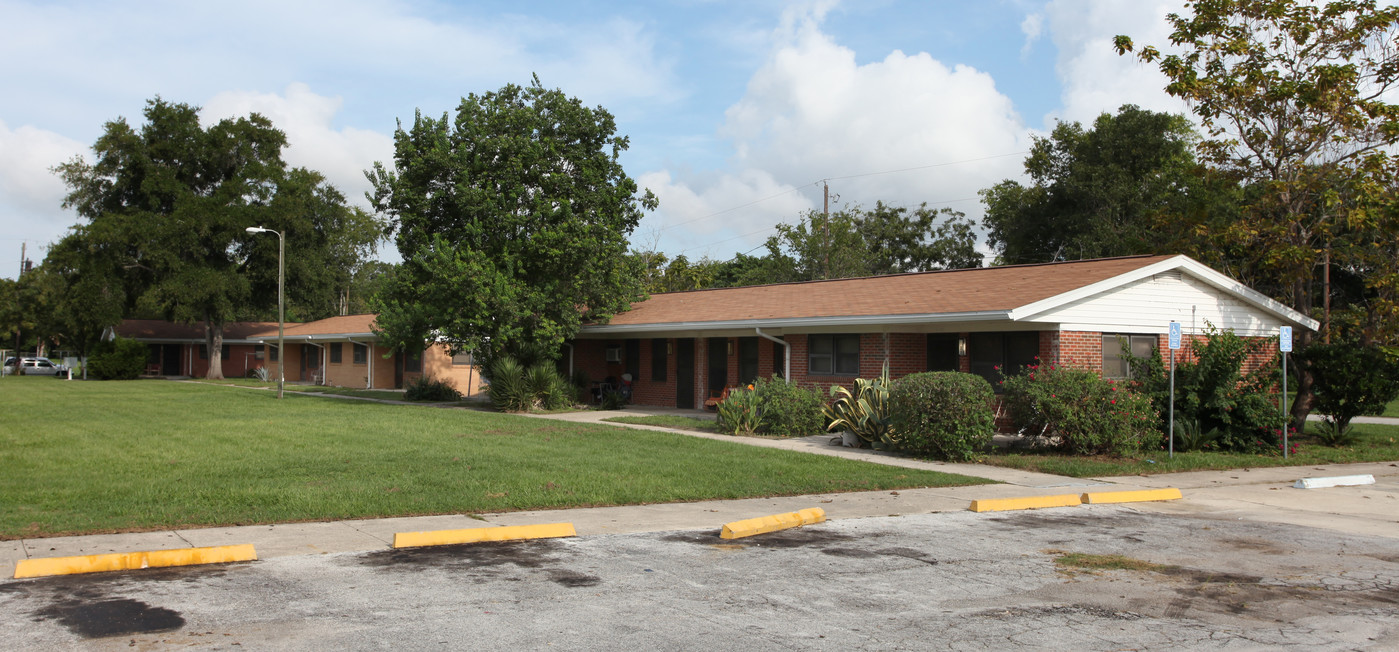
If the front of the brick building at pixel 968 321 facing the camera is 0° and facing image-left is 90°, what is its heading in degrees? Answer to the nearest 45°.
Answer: approximately 45°

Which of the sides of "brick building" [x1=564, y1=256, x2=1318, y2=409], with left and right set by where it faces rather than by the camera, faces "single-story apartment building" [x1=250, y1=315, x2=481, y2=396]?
right

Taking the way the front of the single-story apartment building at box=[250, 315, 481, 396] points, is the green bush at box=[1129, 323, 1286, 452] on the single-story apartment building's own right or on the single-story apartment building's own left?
on the single-story apartment building's own left

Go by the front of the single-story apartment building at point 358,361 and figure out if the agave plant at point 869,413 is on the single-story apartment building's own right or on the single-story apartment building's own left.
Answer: on the single-story apartment building's own left

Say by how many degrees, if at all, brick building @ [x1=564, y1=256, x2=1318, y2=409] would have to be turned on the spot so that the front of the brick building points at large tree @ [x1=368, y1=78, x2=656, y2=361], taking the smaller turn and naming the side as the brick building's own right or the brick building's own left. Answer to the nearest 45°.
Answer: approximately 45° to the brick building's own right

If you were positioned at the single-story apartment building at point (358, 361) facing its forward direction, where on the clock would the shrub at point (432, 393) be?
The shrub is roughly at 10 o'clock from the single-story apartment building.

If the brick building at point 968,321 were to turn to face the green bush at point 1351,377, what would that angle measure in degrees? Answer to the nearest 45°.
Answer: approximately 135° to its left

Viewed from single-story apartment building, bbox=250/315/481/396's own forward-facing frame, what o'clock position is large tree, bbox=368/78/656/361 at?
The large tree is roughly at 10 o'clock from the single-story apartment building.

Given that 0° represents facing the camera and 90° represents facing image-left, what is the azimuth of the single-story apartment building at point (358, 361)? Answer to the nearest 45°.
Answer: approximately 45°

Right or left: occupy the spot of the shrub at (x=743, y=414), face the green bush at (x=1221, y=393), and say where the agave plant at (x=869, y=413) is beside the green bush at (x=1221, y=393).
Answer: right

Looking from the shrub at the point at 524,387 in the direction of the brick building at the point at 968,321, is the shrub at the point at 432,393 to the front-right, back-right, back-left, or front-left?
back-left
